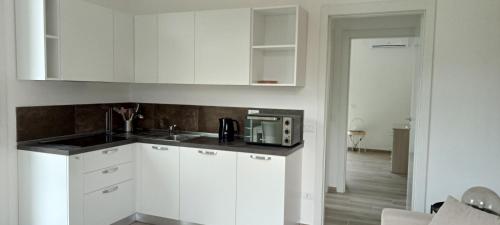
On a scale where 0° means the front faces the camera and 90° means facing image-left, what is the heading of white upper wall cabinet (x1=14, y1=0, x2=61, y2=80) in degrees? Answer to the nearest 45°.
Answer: approximately 315°

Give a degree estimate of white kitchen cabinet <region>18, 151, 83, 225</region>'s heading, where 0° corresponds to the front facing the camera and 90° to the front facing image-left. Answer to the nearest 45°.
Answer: approximately 315°

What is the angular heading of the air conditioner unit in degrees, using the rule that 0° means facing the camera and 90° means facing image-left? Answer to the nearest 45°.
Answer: approximately 0°

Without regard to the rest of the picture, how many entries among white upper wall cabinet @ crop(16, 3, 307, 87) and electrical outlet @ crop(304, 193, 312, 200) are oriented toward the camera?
2

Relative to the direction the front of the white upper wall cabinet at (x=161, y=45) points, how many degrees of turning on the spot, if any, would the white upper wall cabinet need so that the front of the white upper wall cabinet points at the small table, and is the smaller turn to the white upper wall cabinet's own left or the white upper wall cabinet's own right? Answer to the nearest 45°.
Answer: approximately 135° to the white upper wall cabinet's own left

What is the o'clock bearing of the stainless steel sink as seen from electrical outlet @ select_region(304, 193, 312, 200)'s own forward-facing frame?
The stainless steel sink is roughly at 3 o'clock from the electrical outlet.

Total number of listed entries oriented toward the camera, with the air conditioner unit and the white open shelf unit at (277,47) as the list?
2

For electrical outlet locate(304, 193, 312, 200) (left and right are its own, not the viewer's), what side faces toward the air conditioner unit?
back
